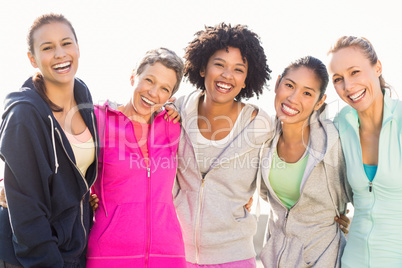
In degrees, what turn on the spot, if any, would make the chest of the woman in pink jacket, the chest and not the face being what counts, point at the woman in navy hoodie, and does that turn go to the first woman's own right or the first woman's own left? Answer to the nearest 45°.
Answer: approximately 45° to the first woman's own right

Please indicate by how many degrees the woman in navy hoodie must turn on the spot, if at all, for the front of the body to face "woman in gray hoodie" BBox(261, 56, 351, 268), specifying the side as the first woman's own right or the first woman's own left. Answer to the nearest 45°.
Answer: approximately 45° to the first woman's own left

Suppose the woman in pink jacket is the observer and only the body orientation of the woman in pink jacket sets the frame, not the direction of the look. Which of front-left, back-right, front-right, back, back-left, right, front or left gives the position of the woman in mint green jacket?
left

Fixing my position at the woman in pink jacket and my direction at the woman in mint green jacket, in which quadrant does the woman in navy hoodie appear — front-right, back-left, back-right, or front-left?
back-right

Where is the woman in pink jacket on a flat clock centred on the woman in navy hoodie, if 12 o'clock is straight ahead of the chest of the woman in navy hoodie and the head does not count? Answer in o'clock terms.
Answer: The woman in pink jacket is roughly at 10 o'clock from the woman in navy hoodie.

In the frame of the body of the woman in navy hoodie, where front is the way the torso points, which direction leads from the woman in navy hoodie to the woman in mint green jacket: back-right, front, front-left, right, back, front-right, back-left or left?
front-left

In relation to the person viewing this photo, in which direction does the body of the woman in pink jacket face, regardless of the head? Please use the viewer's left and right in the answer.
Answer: facing the viewer

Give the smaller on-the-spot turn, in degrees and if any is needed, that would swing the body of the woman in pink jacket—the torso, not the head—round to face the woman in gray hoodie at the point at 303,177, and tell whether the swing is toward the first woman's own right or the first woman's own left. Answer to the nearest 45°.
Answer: approximately 90° to the first woman's own left

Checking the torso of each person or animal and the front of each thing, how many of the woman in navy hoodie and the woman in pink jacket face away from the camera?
0

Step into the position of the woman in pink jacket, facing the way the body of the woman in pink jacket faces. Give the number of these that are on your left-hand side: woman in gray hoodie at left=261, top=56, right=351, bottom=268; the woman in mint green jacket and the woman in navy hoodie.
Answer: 2

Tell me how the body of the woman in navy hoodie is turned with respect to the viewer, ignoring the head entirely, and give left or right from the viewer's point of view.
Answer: facing the viewer and to the right of the viewer
